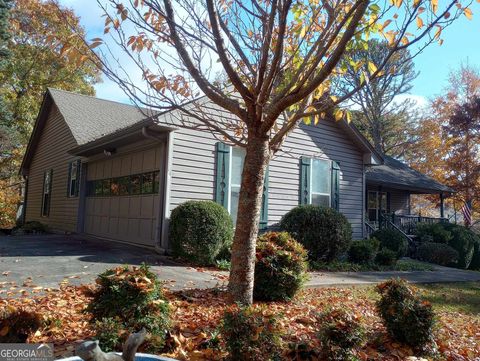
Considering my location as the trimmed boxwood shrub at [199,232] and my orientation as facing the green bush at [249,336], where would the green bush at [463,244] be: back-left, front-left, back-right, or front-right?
back-left

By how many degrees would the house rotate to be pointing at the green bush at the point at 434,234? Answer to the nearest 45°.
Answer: approximately 45° to its left

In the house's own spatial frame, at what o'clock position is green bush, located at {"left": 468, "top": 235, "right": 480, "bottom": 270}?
The green bush is roughly at 10 o'clock from the house.

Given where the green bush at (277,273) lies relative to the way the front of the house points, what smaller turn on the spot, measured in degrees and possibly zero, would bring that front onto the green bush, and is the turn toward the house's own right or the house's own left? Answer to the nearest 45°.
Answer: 0° — it already faces it

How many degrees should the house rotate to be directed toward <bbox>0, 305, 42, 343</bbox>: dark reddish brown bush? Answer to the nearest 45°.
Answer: approximately 45° to its right

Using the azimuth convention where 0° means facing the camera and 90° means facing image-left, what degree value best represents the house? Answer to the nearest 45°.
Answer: approximately 315°

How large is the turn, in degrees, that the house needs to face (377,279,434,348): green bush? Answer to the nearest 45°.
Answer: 0° — it already faces it

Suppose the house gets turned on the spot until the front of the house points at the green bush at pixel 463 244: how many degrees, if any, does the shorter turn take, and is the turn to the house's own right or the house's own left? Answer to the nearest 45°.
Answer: approximately 45° to the house's own left

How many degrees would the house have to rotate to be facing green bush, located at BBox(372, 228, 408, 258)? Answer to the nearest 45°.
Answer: approximately 45° to its left
